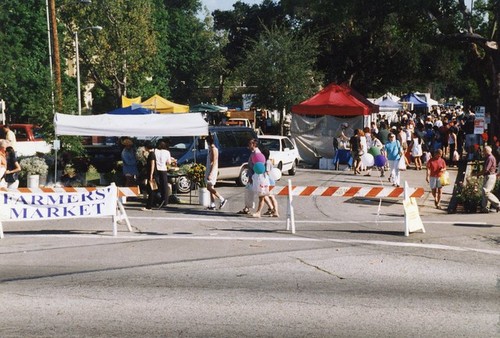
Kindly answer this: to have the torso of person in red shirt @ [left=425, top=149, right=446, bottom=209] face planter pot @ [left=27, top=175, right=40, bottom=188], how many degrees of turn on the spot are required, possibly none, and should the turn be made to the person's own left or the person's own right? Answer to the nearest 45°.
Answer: approximately 90° to the person's own right

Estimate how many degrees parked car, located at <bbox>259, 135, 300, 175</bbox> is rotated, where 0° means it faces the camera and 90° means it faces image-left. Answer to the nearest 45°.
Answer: approximately 45°

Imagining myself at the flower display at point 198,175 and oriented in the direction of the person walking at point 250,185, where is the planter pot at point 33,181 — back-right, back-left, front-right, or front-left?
back-right

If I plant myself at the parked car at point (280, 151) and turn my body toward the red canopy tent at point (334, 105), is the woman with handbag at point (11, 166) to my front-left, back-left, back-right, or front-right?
back-left

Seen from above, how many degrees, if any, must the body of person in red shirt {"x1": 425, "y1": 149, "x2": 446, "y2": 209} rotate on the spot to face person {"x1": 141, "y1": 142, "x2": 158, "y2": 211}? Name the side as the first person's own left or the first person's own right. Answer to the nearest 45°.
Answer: approximately 45° to the first person's own right
